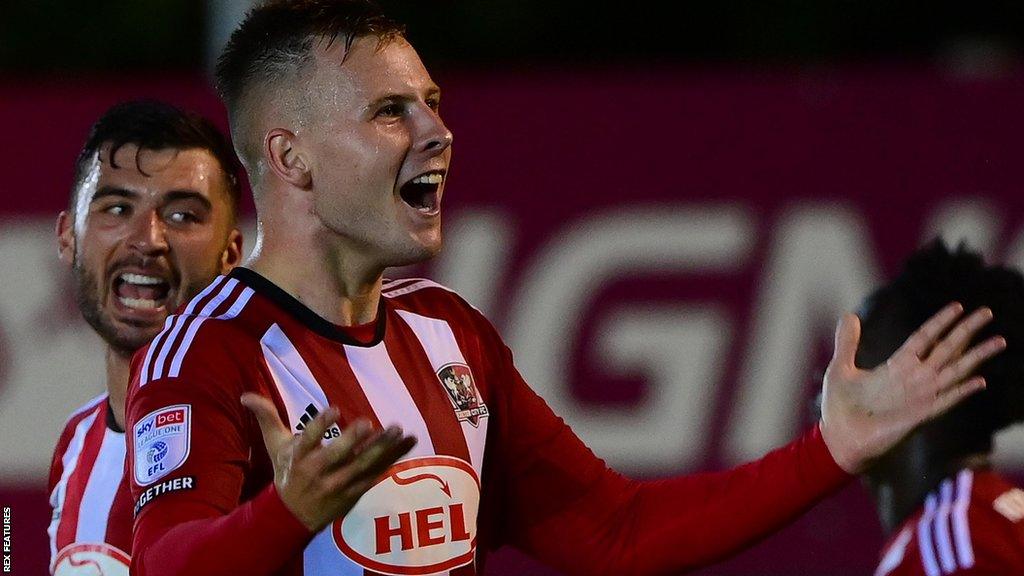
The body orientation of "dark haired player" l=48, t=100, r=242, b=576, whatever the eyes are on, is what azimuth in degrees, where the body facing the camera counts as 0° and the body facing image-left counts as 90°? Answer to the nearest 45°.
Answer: approximately 45°

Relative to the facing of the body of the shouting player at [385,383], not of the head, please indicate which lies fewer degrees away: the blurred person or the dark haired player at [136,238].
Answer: the blurred person

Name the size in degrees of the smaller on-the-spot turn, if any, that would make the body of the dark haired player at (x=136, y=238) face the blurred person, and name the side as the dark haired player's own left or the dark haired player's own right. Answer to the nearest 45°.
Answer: approximately 135° to the dark haired player's own left

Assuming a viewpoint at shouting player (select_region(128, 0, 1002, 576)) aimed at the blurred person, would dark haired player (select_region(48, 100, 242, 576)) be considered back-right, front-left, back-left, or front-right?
back-left

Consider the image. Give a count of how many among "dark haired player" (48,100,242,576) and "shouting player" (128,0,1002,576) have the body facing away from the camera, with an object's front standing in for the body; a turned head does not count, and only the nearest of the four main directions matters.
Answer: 0

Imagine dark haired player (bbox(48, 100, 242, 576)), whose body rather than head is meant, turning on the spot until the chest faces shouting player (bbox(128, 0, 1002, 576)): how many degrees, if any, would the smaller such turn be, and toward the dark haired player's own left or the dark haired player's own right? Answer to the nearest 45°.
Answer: approximately 90° to the dark haired player's own left

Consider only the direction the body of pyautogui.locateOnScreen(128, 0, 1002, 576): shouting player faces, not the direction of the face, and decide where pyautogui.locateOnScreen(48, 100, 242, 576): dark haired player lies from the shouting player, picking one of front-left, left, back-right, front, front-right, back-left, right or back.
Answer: back

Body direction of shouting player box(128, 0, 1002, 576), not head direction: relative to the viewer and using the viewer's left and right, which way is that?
facing the viewer and to the right of the viewer
